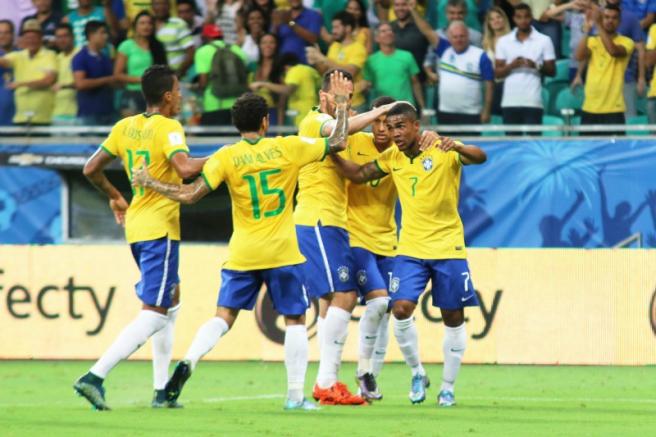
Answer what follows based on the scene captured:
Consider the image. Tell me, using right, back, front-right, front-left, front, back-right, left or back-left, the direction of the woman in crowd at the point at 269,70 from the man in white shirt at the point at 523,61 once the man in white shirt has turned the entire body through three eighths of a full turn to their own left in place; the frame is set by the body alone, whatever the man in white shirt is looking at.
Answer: back-left

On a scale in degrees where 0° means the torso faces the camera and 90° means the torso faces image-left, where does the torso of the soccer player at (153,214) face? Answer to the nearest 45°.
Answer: approximately 225°

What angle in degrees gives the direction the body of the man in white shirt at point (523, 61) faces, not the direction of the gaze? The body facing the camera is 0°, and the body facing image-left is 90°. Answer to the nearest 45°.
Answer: approximately 0°

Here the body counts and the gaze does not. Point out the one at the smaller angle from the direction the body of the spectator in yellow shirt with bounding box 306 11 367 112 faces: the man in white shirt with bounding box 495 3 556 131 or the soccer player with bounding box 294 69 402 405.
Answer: the soccer player
